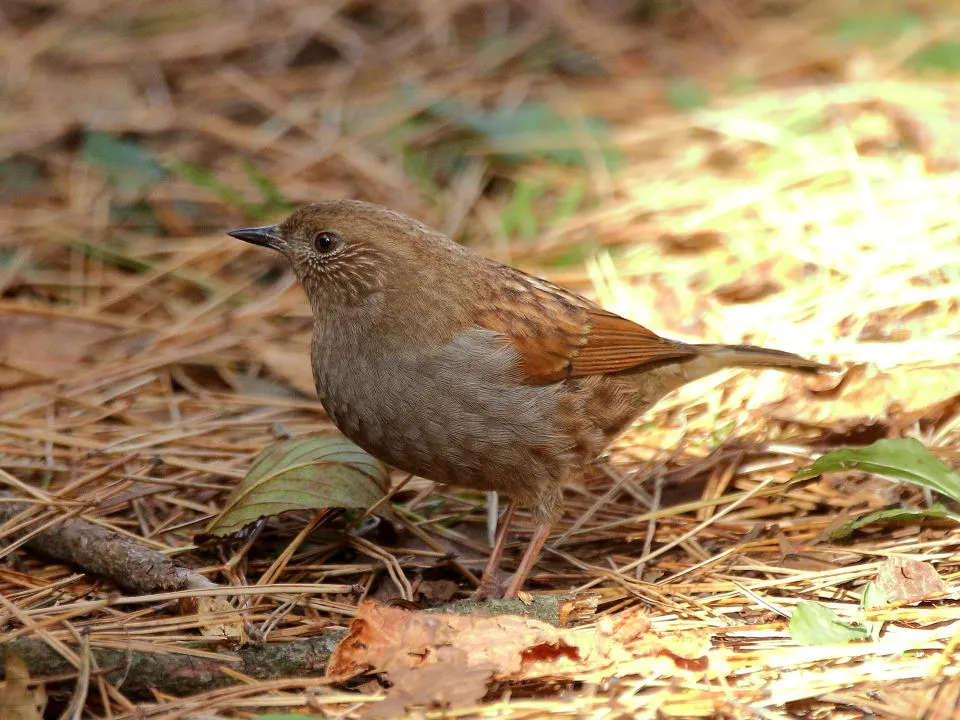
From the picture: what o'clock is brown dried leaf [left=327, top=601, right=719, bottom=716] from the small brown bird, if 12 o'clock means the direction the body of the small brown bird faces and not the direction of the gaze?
The brown dried leaf is roughly at 9 o'clock from the small brown bird.

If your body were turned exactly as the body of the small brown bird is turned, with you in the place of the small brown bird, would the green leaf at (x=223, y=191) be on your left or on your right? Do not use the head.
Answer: on your right

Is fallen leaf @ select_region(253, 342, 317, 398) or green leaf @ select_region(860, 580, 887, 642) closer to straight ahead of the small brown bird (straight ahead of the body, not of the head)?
the fallen leaf

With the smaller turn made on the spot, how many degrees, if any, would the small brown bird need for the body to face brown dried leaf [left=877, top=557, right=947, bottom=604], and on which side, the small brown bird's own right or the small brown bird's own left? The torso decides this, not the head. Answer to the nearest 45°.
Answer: approximately 135° to the small brown bird's own left

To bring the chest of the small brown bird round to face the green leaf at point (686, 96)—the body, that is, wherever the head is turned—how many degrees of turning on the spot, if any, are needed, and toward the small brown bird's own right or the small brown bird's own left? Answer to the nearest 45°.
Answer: approximately 90° to the small brown bird's own right

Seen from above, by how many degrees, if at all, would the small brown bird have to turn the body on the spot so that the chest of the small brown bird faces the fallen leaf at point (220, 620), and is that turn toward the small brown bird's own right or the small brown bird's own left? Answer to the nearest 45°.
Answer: approximately 45° to the small brown bird's own left

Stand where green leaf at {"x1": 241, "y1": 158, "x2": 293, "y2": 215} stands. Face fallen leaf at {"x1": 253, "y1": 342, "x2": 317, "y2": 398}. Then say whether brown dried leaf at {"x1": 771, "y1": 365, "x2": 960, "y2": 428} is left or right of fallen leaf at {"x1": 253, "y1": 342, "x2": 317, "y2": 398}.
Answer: left

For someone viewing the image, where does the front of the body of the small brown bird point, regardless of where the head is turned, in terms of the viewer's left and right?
facing to the left of the viewer

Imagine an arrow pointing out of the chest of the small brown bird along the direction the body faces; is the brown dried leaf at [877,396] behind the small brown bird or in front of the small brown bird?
behind
